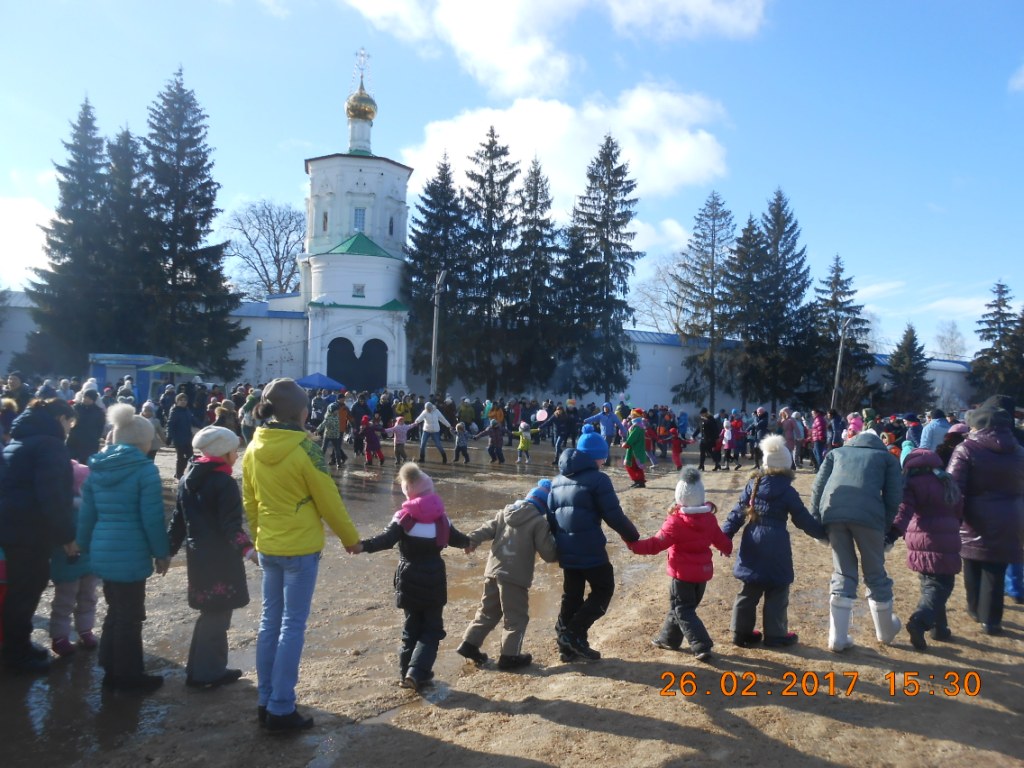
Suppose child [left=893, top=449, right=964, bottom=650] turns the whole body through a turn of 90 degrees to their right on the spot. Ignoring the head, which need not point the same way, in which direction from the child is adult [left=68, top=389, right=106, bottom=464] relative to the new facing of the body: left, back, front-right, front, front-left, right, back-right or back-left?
back

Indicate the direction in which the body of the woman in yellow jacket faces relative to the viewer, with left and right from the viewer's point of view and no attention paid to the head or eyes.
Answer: facing away from the viewer and to the right of the viewer

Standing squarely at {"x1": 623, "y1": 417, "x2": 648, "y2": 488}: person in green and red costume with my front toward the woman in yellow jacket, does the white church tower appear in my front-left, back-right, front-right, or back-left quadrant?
back-right

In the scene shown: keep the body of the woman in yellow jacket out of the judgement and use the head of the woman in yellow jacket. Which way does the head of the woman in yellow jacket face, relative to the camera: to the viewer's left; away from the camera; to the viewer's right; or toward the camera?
away from the camera

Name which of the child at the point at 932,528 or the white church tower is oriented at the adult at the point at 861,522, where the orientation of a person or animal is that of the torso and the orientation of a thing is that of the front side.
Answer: the white church tower

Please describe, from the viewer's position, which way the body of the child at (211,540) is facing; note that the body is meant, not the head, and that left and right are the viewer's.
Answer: facing away from the viewer and to the right of the viewer

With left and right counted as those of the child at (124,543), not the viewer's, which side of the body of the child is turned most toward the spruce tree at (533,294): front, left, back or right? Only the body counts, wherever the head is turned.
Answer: front

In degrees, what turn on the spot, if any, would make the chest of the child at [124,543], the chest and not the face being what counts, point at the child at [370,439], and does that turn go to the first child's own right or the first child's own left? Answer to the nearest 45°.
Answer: approximately 45° to the first child's own left

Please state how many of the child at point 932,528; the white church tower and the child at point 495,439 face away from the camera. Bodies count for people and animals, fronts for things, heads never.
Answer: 1

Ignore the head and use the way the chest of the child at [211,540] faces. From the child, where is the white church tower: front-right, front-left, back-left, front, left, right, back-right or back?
front-left

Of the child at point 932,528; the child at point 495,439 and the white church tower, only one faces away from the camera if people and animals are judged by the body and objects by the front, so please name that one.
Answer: the child at point 932,528

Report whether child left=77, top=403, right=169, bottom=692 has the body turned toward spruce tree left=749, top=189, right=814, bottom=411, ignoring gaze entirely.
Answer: yes

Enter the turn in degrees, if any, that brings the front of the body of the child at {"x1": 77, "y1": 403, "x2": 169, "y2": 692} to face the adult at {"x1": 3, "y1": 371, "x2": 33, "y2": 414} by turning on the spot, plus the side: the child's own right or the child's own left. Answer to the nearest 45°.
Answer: approximately 45° to the child's own left

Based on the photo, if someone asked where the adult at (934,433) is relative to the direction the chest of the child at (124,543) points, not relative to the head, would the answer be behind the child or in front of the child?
in front

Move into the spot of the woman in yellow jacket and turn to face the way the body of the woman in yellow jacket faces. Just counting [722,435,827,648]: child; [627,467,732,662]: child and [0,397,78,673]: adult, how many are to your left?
1

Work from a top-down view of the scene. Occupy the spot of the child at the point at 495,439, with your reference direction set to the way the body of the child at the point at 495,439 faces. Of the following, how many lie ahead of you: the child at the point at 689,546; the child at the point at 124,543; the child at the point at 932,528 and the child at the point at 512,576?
4

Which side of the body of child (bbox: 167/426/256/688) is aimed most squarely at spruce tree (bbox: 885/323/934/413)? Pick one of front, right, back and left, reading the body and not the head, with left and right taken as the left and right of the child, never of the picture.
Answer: front

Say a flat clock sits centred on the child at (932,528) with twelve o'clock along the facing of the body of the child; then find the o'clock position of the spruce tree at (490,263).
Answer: The spruce tree is roughly at 11 o'clock from the child.
